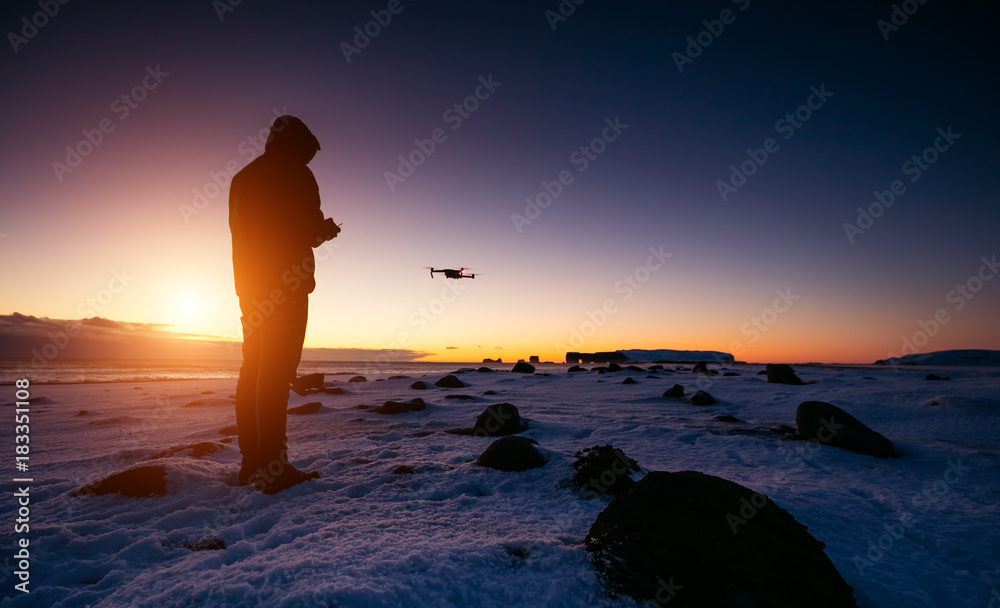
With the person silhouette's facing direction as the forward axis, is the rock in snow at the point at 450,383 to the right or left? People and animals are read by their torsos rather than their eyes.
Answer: on its left

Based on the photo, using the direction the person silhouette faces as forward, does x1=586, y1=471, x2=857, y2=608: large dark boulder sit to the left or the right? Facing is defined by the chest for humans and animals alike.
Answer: on its right

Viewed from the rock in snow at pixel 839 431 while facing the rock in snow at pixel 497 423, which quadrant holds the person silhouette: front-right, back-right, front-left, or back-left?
front-left

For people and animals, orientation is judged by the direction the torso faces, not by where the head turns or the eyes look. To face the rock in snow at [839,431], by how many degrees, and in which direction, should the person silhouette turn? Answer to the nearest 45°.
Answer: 0° — it already faces it

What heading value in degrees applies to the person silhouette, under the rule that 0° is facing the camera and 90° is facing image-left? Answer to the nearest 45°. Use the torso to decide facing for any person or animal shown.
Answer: approximately 270°

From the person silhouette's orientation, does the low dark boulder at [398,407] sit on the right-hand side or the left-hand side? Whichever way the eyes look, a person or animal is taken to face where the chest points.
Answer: on its left

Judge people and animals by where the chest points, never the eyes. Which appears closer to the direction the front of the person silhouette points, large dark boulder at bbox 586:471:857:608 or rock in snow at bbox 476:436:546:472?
the rock in snow

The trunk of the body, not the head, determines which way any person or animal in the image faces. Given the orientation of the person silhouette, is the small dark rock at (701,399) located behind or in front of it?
in front

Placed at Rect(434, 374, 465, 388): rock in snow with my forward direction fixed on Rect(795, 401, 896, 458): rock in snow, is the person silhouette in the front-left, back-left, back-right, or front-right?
front-right
